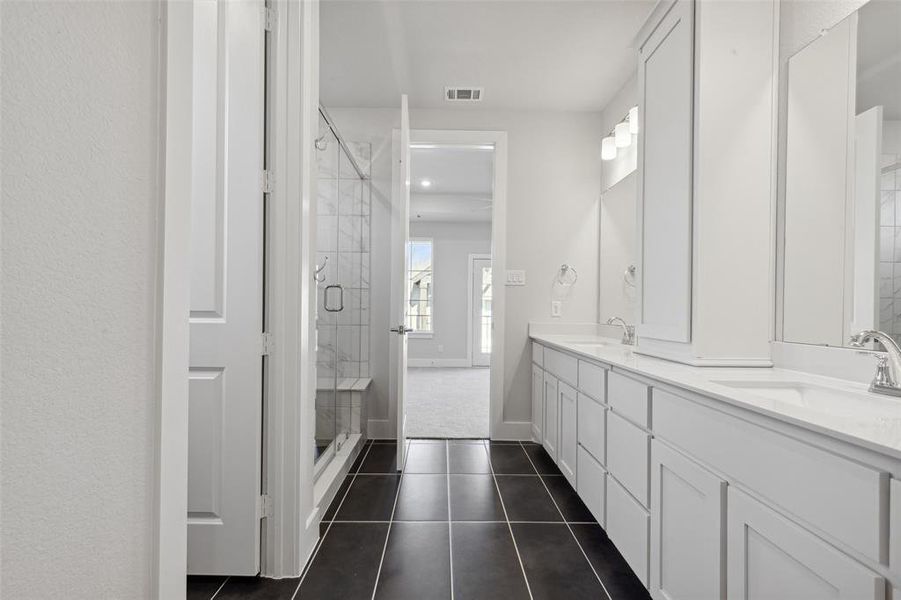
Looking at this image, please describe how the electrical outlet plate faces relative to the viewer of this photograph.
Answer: facing the viewer

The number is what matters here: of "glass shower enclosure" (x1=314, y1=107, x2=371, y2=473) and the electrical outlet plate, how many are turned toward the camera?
1

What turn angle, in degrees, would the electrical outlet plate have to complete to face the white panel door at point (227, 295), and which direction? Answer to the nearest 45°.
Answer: approximately 45° to its right

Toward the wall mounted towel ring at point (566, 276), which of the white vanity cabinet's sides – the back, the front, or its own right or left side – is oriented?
right

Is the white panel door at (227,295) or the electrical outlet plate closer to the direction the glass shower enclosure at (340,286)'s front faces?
the electrical outlet plate

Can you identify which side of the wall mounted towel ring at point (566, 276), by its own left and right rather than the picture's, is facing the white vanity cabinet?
front

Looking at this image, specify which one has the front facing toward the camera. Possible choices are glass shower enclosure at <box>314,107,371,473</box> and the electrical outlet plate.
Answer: the electrical outlet plate

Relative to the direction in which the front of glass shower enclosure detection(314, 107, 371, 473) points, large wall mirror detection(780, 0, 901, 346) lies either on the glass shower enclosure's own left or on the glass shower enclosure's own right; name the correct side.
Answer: on the glass shower enclosure's own right

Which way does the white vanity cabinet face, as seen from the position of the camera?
facing the viewer and to the left of the viewer

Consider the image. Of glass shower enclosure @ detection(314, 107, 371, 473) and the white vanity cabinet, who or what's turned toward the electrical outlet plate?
the glass shower enclosure

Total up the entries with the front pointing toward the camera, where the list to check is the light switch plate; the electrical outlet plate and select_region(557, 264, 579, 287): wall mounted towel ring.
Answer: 3

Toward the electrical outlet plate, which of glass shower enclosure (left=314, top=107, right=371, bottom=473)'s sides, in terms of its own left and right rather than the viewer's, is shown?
front

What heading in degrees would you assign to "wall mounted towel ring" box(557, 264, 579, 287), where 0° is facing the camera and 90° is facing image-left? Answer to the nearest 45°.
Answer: approximately 0°

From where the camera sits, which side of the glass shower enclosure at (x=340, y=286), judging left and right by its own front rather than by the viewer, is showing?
right
